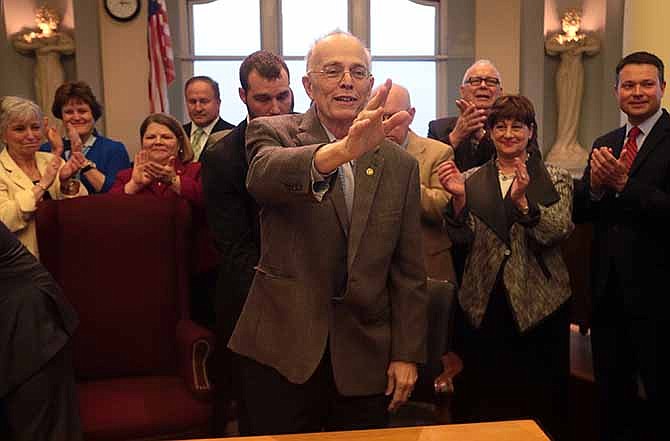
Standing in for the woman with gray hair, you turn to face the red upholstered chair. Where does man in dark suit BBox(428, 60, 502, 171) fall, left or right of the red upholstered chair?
left

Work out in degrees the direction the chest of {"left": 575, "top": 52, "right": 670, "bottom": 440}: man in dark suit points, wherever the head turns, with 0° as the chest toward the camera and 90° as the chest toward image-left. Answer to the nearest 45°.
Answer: approximately 45°

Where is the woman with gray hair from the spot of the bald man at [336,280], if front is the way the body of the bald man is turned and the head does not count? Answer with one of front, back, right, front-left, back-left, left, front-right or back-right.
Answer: back-right

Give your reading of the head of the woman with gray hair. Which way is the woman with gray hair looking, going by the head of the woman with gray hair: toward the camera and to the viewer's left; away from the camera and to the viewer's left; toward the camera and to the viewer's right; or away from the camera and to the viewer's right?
toward the camera and to the viewer's right

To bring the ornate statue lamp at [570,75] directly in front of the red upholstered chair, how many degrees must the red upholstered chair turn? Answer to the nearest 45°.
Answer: approximately 135° to its left

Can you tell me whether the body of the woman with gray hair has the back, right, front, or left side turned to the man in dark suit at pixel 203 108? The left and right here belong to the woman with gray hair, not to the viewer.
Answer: left

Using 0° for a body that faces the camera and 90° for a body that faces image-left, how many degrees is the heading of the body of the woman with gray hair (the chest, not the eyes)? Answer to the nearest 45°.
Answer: approximately 315°

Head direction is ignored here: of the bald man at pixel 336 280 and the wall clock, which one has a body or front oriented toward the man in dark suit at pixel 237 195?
the wall clock

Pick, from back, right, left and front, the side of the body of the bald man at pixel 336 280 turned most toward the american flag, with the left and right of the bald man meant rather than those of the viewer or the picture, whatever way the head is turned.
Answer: back

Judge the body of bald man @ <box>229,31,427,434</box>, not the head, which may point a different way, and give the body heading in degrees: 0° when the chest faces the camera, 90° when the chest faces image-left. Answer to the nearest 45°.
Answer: approximately 0°
